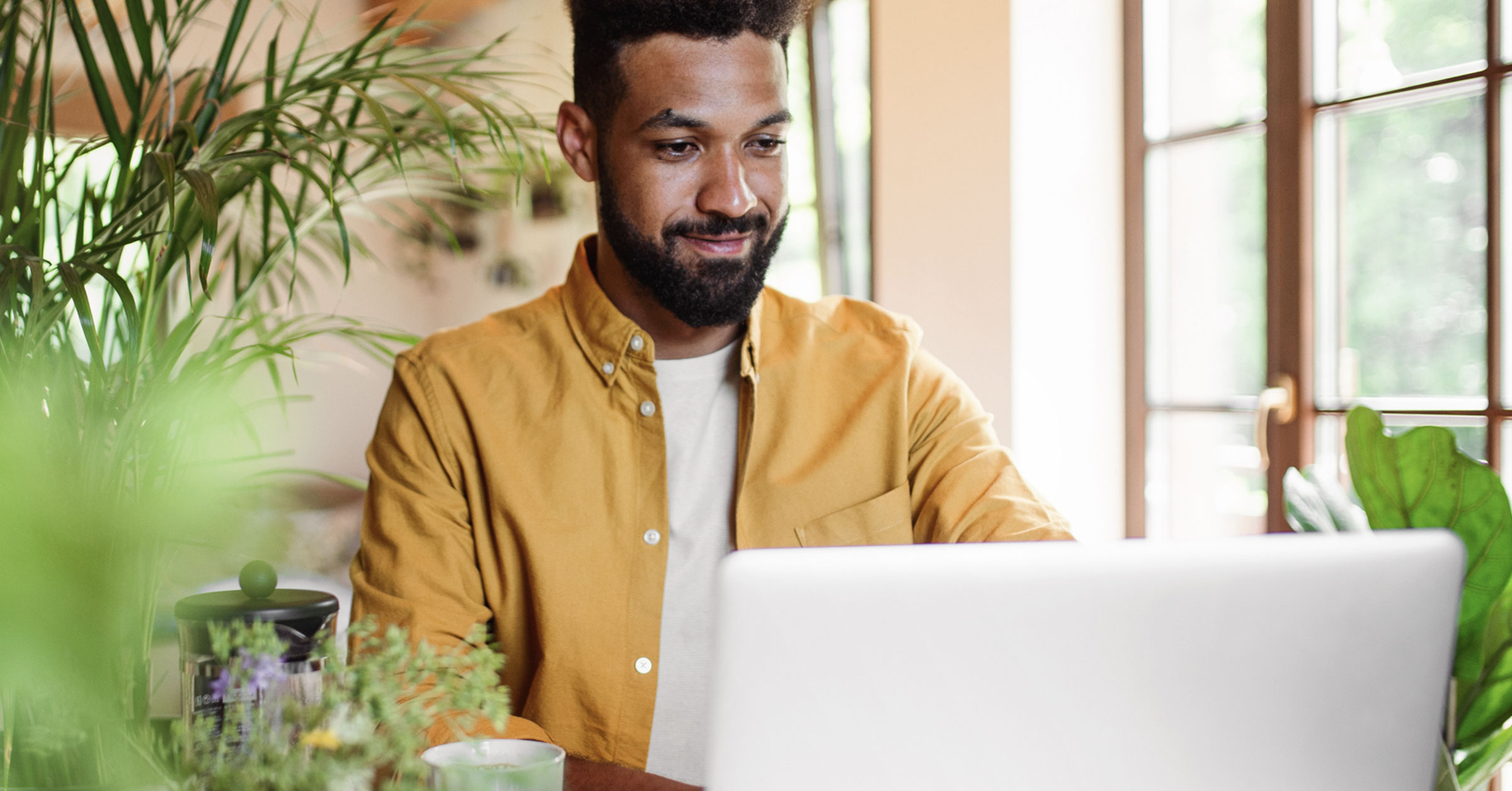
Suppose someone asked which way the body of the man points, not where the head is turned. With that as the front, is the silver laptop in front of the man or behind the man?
in front

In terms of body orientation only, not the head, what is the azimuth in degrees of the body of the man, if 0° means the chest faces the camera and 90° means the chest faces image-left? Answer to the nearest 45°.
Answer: approximately 315°

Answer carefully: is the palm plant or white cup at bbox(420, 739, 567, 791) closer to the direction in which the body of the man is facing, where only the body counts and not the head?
the white cup

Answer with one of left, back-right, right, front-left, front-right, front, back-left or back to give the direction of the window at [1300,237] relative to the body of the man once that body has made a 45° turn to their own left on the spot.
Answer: front-left

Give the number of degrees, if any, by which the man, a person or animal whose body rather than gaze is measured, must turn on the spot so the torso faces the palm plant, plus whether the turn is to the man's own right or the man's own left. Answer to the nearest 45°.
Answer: approximately 135° to the man's own right

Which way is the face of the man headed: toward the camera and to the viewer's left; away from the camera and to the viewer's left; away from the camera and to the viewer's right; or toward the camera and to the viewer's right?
toward the camera and to the viewer's right

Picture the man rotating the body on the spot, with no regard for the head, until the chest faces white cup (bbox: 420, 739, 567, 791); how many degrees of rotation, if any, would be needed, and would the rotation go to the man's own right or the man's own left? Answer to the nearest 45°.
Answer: approximately 45° to the man's own right

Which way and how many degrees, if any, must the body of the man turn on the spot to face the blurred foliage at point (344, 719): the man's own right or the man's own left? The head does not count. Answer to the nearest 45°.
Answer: approximately 45° to the man's own right
